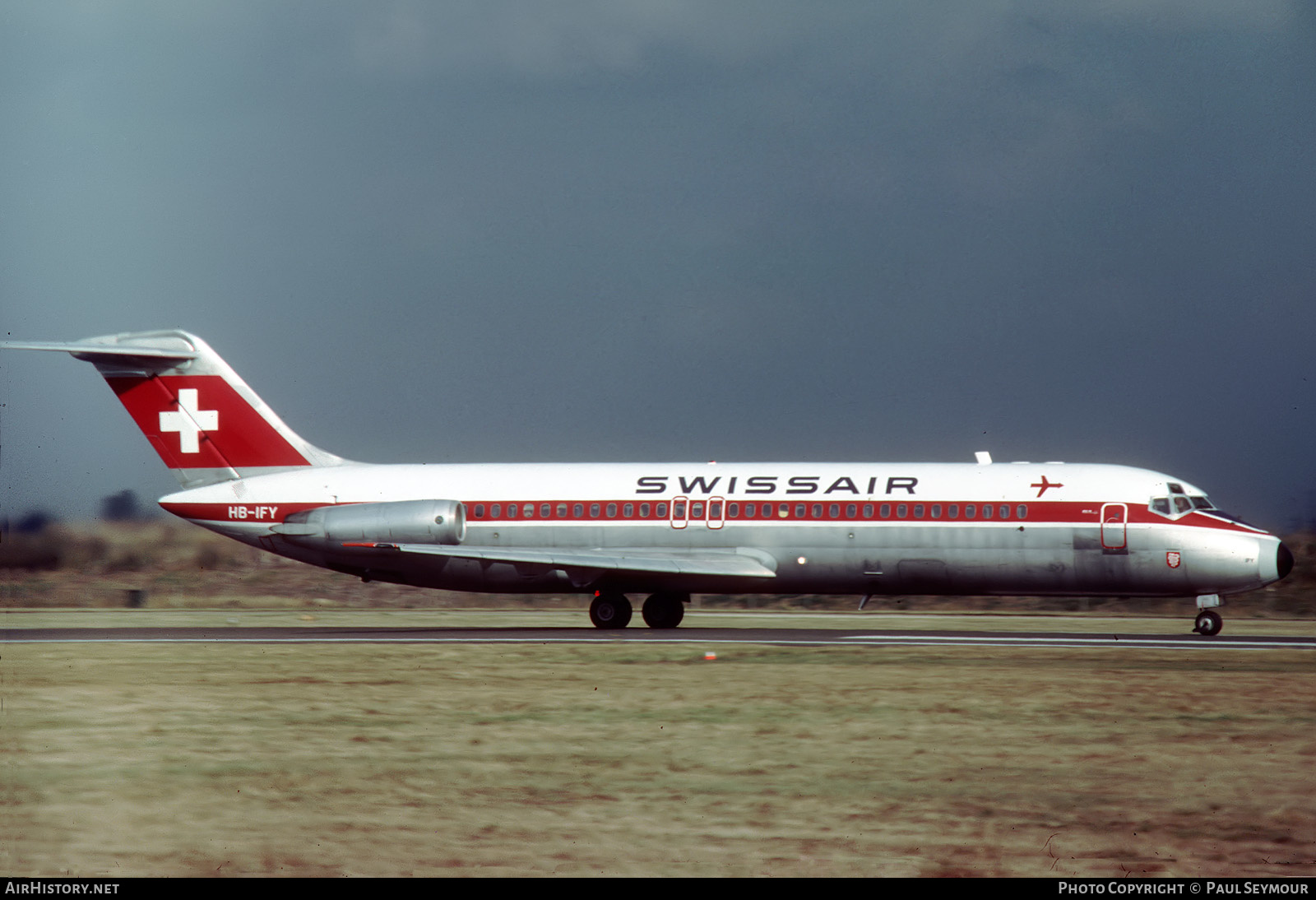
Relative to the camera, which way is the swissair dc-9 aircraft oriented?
to the viewer's right
